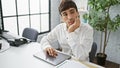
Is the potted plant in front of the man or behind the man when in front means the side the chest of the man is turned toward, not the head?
behind

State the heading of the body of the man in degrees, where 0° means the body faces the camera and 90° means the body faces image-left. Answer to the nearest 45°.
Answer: approximately 45°
